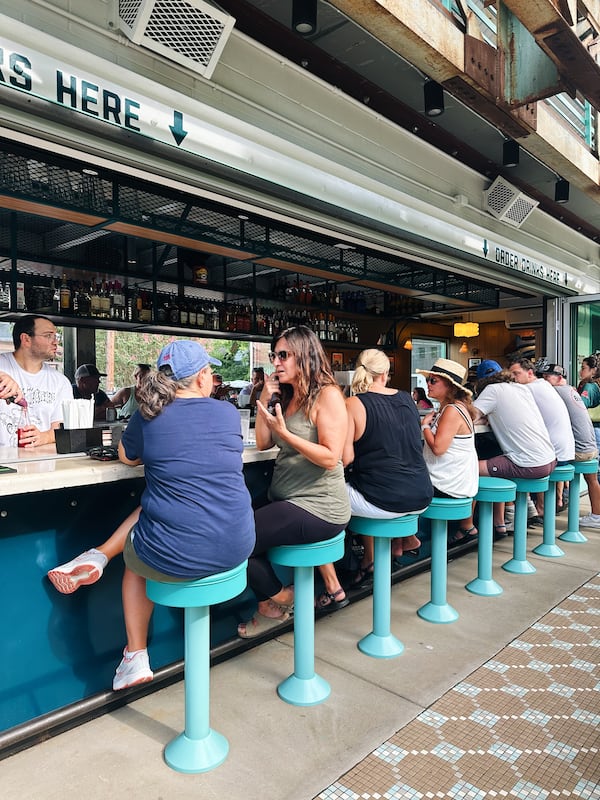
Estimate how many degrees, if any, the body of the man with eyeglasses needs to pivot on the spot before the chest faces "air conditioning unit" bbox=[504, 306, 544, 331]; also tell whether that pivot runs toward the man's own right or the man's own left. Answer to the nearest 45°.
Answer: approximately 90° to the man's own left

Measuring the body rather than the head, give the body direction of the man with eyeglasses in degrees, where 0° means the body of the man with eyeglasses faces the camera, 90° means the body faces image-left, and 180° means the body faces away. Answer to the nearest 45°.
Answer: approximately 315°

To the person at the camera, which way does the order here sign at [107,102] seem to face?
facing the viewer and to the right of the viewer

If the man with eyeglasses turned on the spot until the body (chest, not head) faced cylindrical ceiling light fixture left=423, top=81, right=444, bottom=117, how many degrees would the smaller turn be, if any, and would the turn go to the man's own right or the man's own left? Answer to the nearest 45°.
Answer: approximately 45° to the man's own left

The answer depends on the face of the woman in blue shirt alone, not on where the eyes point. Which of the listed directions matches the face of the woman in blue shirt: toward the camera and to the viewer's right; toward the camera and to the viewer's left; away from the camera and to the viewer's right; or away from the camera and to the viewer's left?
away from the camera and to the viewer's right

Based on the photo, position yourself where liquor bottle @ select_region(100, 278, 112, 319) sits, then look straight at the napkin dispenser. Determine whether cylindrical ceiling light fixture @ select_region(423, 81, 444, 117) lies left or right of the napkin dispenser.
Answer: left

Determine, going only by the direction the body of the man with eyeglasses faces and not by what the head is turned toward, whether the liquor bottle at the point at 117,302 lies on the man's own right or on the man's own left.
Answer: on the man's own left

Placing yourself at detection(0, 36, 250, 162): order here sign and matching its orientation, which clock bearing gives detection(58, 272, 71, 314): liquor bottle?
The liquor bottle is roughly at 7 o'clock from the order here sign.

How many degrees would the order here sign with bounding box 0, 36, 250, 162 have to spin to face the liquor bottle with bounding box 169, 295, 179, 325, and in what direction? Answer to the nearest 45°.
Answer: approximately 135° to its left
